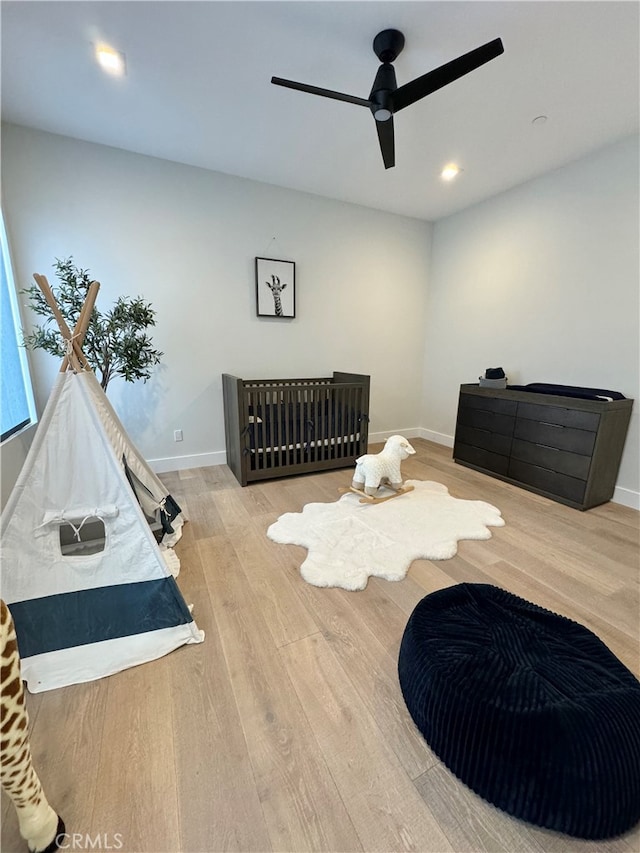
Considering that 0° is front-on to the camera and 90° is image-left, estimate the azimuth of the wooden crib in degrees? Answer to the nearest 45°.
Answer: approximately 315°

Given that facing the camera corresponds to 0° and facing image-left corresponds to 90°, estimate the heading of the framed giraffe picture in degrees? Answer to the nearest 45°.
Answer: approximately 315°

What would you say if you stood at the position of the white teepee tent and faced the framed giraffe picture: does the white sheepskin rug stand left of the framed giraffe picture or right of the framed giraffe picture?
right

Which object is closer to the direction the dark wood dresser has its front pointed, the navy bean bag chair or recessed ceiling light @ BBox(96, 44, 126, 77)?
the recessed ceiling light

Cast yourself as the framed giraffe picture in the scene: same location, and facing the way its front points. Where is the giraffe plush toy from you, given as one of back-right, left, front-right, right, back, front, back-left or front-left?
front-right

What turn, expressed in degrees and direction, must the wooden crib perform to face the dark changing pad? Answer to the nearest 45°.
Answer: approximately 45° to its left

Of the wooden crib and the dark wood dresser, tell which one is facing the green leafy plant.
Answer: the dark wood dresser

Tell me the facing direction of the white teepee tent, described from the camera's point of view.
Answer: facing to the right of the viewer

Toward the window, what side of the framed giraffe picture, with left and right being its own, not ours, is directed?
right

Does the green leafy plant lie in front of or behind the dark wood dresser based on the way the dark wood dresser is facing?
in front
